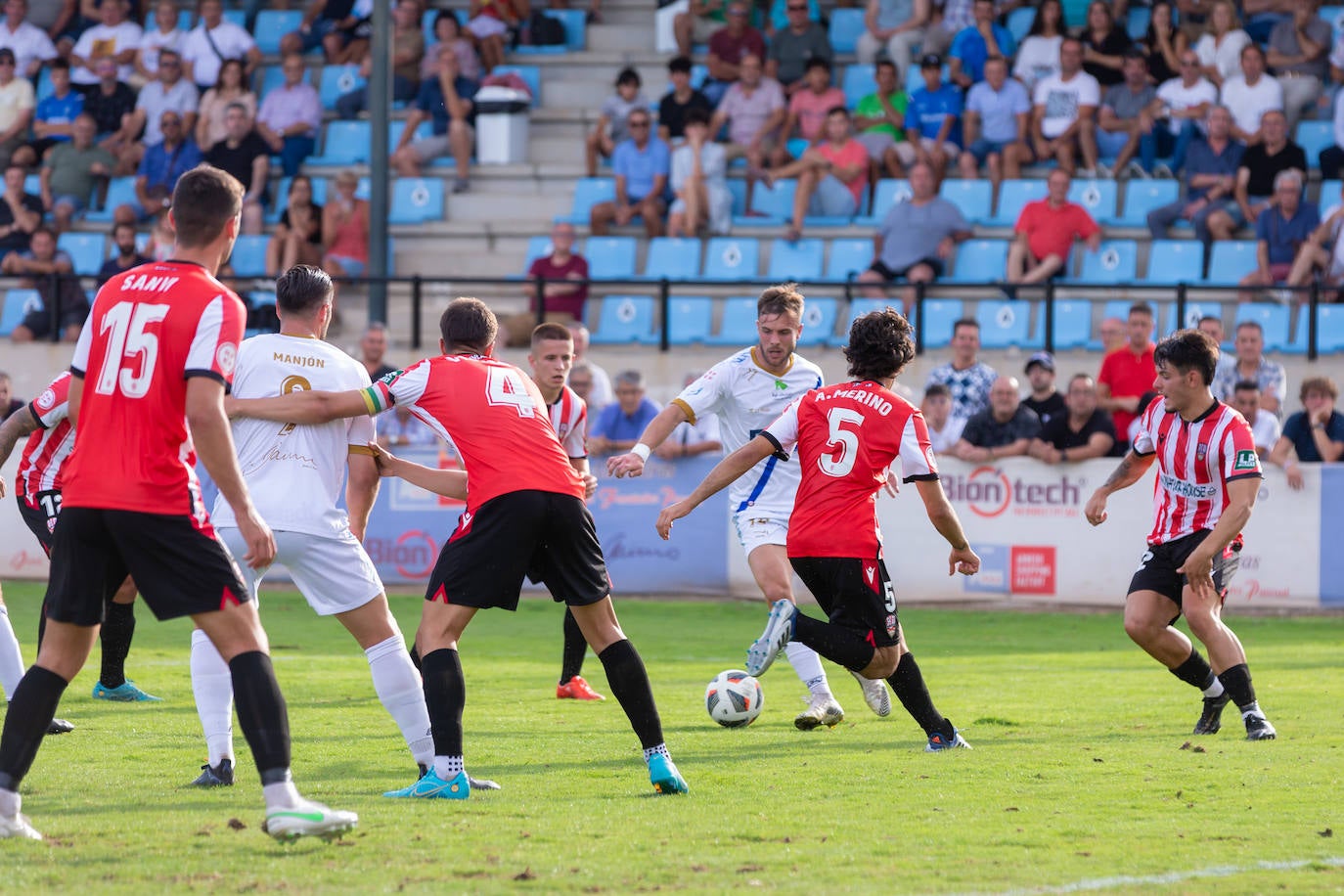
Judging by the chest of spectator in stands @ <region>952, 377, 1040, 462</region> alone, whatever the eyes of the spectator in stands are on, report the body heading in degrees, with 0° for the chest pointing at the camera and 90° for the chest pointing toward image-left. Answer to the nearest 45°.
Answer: approximately 0°

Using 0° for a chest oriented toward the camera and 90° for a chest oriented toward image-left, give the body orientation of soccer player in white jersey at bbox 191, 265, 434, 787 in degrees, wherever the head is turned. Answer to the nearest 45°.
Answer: approximately 180°

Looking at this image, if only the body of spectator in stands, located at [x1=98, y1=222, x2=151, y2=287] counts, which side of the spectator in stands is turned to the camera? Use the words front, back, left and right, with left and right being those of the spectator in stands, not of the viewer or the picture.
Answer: front

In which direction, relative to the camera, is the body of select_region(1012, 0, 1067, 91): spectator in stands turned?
toward the camera

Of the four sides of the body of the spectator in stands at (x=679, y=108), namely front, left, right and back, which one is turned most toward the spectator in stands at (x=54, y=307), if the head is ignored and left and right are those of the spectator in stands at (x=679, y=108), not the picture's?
right

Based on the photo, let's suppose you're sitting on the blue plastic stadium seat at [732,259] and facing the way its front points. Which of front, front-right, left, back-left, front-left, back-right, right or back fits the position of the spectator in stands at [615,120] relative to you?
back-right

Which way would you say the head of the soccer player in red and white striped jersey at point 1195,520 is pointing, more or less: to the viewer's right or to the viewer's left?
to the viewer's left

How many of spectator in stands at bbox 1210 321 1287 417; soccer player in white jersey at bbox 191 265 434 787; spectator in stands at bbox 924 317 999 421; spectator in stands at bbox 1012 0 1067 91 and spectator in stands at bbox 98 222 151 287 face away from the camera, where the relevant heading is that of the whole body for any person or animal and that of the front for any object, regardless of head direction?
1

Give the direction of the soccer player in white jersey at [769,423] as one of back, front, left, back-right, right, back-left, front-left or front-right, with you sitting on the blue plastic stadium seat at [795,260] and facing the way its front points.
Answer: front

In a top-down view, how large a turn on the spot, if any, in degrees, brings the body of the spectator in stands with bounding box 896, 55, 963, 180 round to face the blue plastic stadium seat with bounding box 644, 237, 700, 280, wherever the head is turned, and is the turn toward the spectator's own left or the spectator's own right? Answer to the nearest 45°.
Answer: approximately 90° to the spectator's own right

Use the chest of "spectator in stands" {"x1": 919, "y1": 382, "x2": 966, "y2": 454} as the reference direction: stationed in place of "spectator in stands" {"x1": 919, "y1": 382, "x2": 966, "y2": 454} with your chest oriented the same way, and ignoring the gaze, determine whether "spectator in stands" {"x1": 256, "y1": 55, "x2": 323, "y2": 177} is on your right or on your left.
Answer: on your right

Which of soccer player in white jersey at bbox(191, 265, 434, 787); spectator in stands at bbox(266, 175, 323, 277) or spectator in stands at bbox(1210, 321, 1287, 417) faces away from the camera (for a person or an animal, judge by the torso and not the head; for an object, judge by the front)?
the soccer player in white jersey

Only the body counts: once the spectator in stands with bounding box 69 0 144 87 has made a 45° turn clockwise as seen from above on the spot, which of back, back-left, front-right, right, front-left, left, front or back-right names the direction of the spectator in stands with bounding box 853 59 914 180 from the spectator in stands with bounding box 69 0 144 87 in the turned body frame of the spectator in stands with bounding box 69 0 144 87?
left

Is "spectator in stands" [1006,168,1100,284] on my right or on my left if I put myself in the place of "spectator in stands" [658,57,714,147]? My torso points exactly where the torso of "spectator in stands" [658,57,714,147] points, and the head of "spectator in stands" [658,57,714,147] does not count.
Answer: on my left

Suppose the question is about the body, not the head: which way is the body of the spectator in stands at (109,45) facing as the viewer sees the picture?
toward the camera

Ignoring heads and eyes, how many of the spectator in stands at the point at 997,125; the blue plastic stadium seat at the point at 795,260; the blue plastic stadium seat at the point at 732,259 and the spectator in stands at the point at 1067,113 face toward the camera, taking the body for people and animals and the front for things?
4

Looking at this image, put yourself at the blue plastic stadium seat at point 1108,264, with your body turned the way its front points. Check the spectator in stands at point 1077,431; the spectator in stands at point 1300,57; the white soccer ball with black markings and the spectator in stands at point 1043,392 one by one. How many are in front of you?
3

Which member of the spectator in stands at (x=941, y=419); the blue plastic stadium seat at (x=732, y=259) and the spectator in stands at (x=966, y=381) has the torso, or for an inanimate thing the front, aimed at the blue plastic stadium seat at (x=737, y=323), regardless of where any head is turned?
the blue plastic stadium seat at (x=732, y=259)

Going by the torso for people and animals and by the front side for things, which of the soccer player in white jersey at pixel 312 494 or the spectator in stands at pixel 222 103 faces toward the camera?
the spectator in stands
